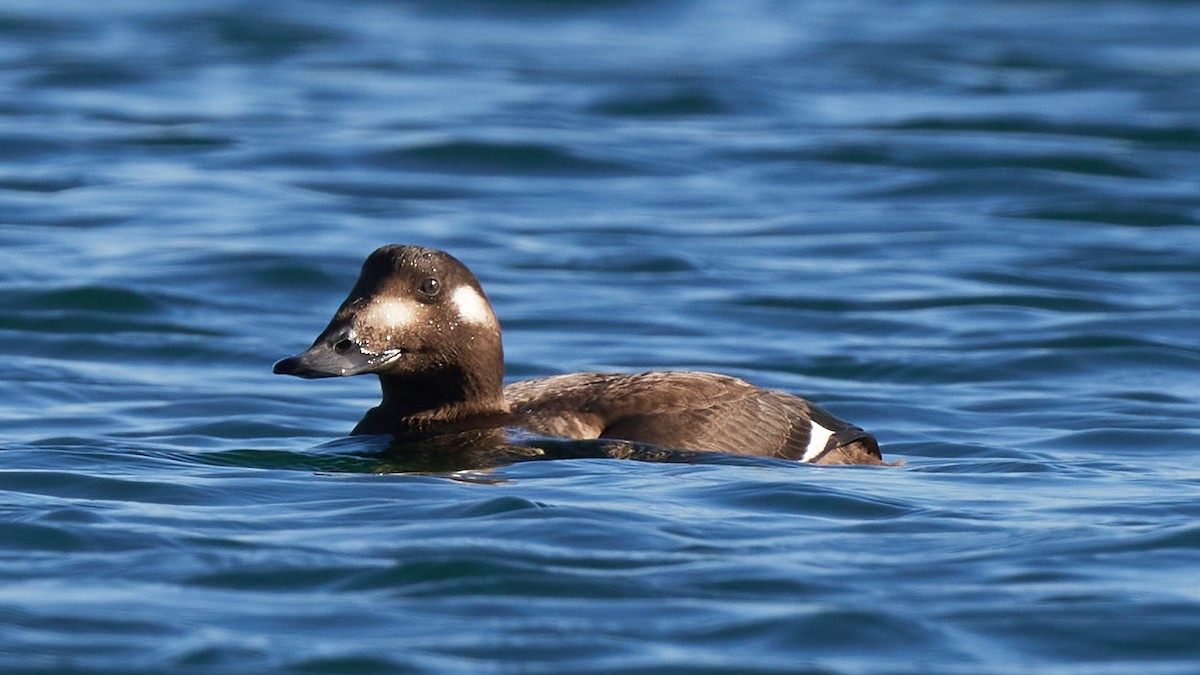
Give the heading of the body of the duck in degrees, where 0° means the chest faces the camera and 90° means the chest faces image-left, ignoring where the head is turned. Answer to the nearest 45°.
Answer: approximately 90°
